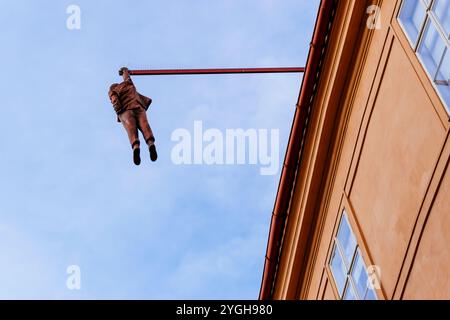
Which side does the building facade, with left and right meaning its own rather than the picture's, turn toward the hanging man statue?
front

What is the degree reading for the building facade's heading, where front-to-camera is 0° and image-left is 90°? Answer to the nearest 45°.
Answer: approximately 45°
